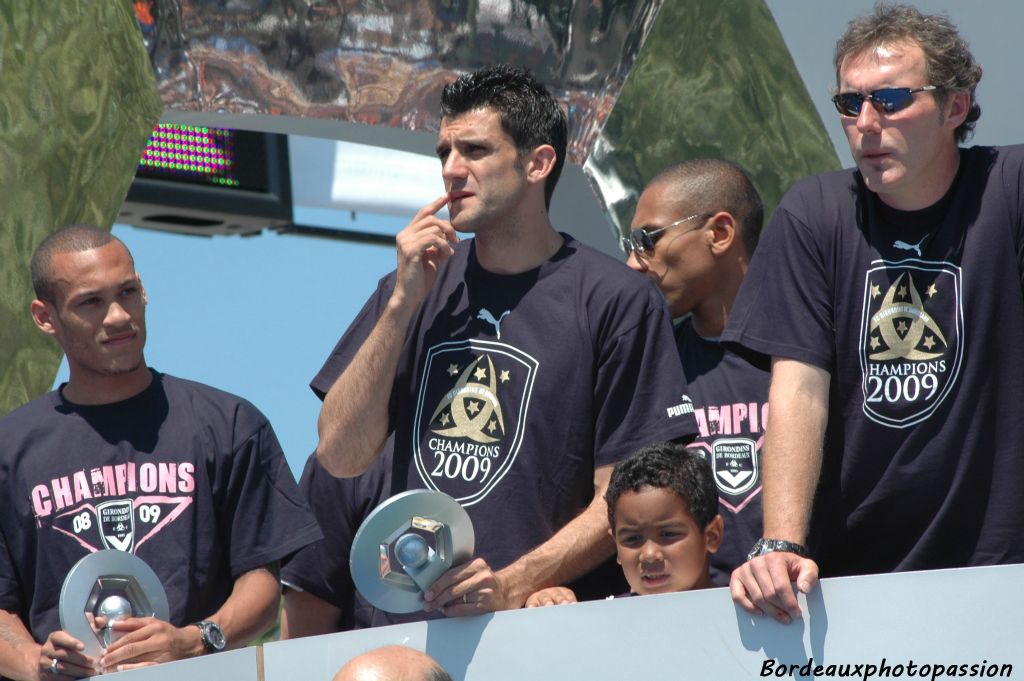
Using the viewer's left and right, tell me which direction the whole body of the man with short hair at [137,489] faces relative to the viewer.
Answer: facing the viewer

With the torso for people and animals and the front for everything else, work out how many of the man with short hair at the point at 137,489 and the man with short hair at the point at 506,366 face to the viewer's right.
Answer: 0

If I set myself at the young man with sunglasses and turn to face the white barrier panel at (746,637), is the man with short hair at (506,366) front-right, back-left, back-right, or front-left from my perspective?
front-right

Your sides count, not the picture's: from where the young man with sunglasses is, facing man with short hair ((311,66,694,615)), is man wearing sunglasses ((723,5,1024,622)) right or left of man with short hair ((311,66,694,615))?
left

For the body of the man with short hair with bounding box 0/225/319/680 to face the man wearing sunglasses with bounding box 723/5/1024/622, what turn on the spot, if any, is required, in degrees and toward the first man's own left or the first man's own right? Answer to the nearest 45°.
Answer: approximately 45° to the first man's own left

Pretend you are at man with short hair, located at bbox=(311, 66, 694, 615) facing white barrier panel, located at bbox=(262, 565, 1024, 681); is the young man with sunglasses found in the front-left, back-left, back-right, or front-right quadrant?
back-left

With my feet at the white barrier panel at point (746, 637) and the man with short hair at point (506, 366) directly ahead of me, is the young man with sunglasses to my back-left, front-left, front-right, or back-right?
front-right

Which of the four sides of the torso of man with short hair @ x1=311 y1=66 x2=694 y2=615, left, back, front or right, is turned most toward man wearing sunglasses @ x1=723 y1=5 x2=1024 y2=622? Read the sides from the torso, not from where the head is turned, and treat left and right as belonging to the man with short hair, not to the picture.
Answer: left

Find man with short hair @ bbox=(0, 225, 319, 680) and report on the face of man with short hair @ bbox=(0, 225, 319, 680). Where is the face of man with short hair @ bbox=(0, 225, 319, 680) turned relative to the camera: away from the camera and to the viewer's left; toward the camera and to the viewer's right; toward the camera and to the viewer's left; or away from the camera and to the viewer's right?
toward the camera and to the viewer's right

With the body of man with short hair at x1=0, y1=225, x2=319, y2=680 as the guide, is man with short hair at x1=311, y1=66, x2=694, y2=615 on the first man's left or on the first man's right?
on the first man's left

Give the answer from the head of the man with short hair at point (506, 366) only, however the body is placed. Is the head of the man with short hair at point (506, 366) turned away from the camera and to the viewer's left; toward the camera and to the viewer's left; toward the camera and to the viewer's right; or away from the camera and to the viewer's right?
toward the camera and to the viewer's left

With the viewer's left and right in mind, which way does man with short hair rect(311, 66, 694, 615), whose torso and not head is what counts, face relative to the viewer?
facing the viewer and to the left of the viewer

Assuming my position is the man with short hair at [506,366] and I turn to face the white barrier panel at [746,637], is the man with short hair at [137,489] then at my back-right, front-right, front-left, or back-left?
back-right

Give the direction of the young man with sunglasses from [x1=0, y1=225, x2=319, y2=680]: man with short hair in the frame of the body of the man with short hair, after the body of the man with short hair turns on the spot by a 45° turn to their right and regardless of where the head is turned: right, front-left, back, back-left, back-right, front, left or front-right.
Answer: back-left
